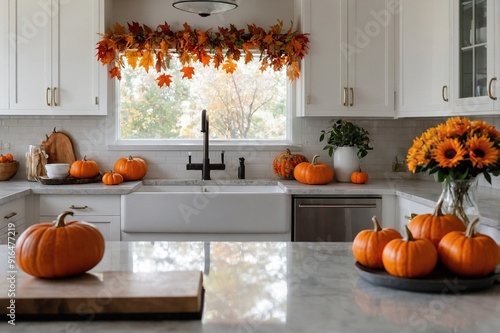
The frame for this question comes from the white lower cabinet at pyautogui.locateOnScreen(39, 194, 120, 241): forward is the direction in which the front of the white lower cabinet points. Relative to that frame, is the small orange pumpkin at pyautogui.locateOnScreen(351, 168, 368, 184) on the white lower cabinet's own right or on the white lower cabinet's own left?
on the white lower cabinet's own left

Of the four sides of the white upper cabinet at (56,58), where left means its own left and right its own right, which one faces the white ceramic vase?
left

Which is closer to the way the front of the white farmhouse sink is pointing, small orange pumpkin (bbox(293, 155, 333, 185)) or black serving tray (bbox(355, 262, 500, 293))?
the black serving tray

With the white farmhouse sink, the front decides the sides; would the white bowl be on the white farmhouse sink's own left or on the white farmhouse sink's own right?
on the white farmhouse sink's own right

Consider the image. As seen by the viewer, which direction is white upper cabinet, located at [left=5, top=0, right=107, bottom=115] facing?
toward the camera

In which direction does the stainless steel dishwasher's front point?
toward the camera

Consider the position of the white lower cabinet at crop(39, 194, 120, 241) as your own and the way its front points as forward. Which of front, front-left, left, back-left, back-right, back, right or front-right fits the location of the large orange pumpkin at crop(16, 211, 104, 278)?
front

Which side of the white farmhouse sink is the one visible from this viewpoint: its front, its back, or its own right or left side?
front

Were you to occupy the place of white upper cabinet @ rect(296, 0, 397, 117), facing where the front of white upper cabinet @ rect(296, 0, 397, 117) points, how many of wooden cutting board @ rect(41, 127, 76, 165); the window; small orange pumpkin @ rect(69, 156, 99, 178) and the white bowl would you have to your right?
4

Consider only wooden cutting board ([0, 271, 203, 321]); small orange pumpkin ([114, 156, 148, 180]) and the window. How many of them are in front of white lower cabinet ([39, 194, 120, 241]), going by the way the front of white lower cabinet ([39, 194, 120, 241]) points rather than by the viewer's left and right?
1

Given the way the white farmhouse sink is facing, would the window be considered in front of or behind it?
behind

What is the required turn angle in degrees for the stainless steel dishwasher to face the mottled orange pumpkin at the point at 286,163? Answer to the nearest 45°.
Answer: approximately 135° to its right

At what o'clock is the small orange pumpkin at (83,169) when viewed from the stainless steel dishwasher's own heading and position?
The small orange pumpkin is roughly at 3 o'clock from the stainless steel dishwasher.

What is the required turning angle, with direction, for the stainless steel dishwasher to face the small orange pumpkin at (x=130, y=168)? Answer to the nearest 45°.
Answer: approximately 90° to its right

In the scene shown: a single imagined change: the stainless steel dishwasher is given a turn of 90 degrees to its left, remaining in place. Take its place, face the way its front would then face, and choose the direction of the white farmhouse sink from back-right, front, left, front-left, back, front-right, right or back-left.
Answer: back
